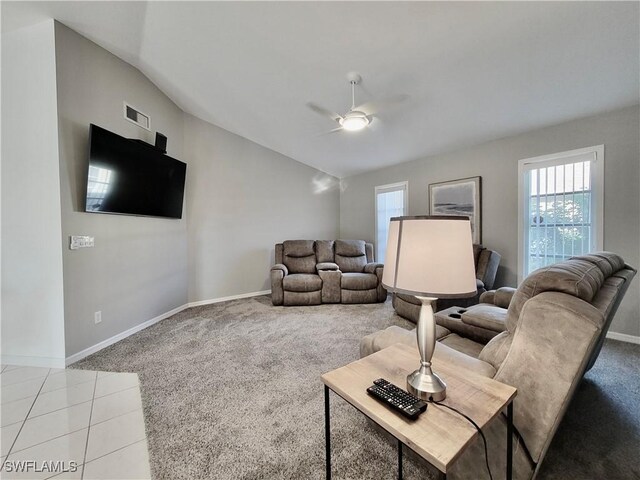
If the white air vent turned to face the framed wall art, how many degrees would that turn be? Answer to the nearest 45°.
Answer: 0° — it already faces it

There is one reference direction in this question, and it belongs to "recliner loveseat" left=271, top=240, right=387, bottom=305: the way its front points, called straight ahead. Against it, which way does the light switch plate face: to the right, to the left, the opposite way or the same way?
to the left

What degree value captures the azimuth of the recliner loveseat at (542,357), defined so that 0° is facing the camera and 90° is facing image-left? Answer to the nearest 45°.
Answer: approximately 135°

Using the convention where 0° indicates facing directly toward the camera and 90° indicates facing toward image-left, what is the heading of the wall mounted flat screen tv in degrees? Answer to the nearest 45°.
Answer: approximately 315°

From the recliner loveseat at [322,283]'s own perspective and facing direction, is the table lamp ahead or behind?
ahead

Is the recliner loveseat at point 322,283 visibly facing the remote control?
yes

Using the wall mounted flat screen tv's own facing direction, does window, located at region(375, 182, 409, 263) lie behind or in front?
in front
